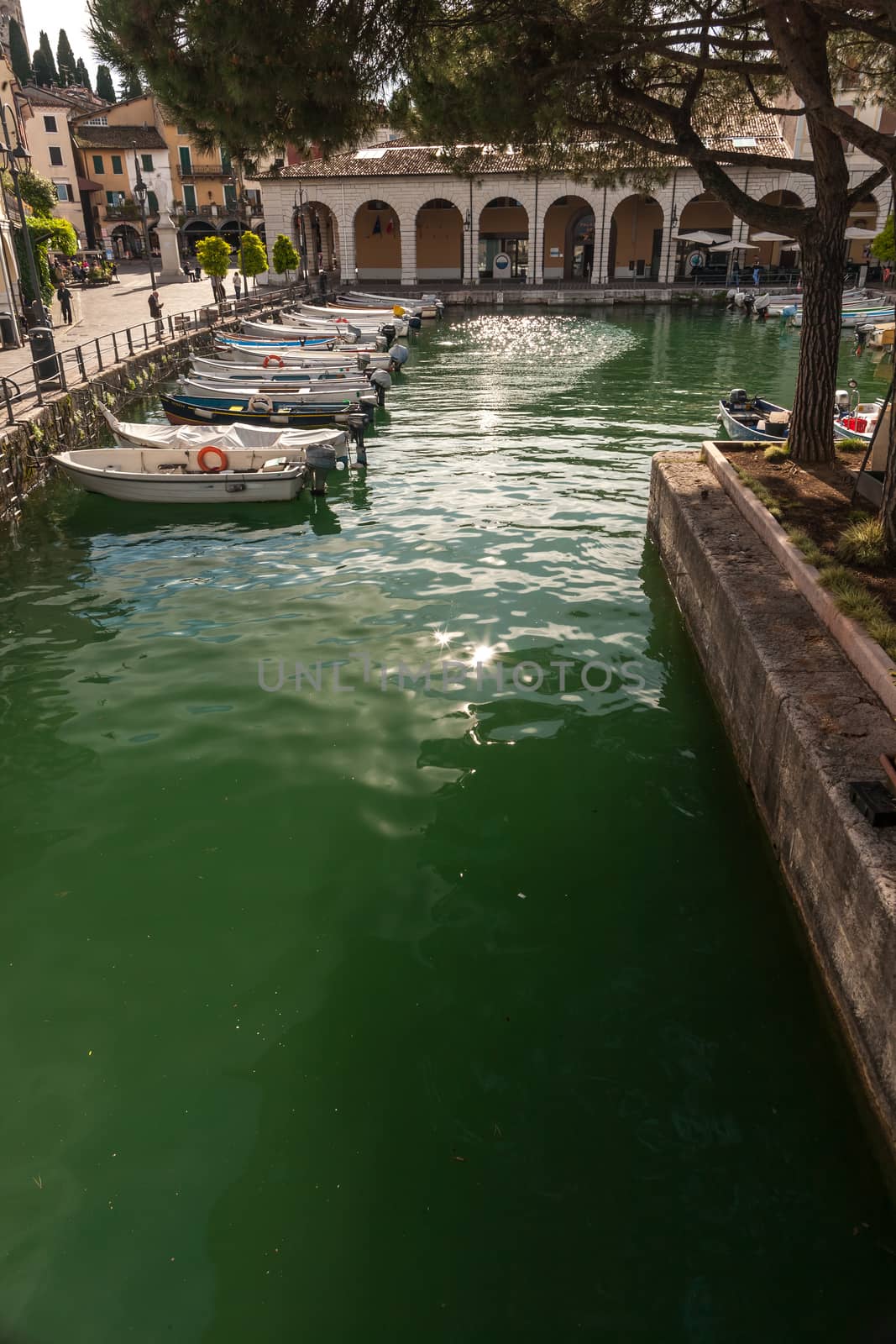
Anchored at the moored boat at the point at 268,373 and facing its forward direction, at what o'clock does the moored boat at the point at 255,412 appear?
the moored boat at the point at 255,412 is roughly at 9 o'clock from the moored boat at the point at 268,373.

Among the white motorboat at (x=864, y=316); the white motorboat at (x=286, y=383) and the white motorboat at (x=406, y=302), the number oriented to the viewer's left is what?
2

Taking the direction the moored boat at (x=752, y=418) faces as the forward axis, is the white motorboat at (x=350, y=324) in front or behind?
behind

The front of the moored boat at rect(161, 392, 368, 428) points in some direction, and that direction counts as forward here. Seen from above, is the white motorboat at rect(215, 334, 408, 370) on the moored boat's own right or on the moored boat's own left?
on the moored boat's own right

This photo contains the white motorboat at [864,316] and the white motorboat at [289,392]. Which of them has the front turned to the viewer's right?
the white motorboat at [864,316]

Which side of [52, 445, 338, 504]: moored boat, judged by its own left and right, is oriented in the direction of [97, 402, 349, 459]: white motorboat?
right

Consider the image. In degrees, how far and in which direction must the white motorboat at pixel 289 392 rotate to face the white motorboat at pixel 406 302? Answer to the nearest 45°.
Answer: approximately 90° to its right

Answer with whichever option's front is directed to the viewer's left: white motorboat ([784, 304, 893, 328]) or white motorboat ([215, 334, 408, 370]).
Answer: white motorboat ([215, 334, 408, 370])

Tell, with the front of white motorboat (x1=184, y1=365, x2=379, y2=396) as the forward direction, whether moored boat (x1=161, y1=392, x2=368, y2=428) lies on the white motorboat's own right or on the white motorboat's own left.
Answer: on the white motorboat's own left

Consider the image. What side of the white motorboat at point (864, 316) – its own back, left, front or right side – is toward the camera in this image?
right

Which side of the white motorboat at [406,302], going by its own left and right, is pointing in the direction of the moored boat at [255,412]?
left

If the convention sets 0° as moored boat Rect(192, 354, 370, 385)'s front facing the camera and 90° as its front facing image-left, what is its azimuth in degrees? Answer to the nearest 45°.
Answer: approximately 90°

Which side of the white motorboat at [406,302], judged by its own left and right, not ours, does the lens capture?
left

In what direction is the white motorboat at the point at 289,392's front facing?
to the viewer's left

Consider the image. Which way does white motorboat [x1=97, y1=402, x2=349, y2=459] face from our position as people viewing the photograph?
facing to the left of the viewer

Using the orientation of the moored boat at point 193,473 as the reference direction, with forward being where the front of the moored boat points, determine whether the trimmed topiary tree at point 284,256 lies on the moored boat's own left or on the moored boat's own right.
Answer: on the moored boat's own right
